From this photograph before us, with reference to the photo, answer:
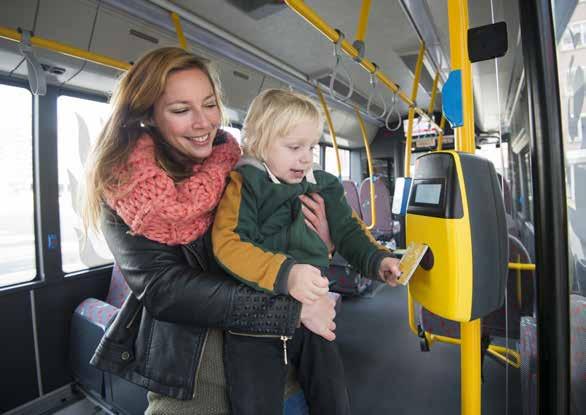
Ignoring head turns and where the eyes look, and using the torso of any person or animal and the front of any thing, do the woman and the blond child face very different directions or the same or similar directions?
same or similar directions

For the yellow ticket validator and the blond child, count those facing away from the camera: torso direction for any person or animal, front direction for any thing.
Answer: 0

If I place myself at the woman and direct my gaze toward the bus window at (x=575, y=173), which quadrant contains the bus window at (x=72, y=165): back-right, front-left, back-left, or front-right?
back-left

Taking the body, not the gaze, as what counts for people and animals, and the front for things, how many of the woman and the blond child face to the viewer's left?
0

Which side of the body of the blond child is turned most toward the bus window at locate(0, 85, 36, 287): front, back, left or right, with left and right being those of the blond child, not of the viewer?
back

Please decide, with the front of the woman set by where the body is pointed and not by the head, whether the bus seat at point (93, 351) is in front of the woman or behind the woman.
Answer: behind

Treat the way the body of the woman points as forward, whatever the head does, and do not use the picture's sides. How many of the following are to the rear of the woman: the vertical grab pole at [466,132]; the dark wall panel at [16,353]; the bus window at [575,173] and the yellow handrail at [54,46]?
2

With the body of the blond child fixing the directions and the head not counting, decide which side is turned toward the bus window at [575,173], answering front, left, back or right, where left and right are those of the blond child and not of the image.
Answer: front

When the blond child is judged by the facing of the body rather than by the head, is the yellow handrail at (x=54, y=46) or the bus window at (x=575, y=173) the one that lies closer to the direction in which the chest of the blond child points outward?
the bus window

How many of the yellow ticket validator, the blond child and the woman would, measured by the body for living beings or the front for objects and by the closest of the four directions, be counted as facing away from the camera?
0

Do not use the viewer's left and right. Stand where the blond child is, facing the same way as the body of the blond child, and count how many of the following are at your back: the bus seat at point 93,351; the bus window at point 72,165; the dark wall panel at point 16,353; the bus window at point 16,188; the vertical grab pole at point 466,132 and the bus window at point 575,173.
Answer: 4

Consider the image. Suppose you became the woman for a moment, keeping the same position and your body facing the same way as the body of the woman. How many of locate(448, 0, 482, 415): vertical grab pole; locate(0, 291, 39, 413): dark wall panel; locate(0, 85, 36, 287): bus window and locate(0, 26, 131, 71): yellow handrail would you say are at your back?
3

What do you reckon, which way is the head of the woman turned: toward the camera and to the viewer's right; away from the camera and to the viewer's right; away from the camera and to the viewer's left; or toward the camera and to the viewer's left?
toward the camera and to the viewer's right

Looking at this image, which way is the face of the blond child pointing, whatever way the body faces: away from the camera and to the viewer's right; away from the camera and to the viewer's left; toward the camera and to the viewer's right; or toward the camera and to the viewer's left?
toward the camera and to the viewer's right

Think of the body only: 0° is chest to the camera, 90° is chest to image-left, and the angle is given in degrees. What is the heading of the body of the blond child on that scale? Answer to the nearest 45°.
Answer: approximately 315°
